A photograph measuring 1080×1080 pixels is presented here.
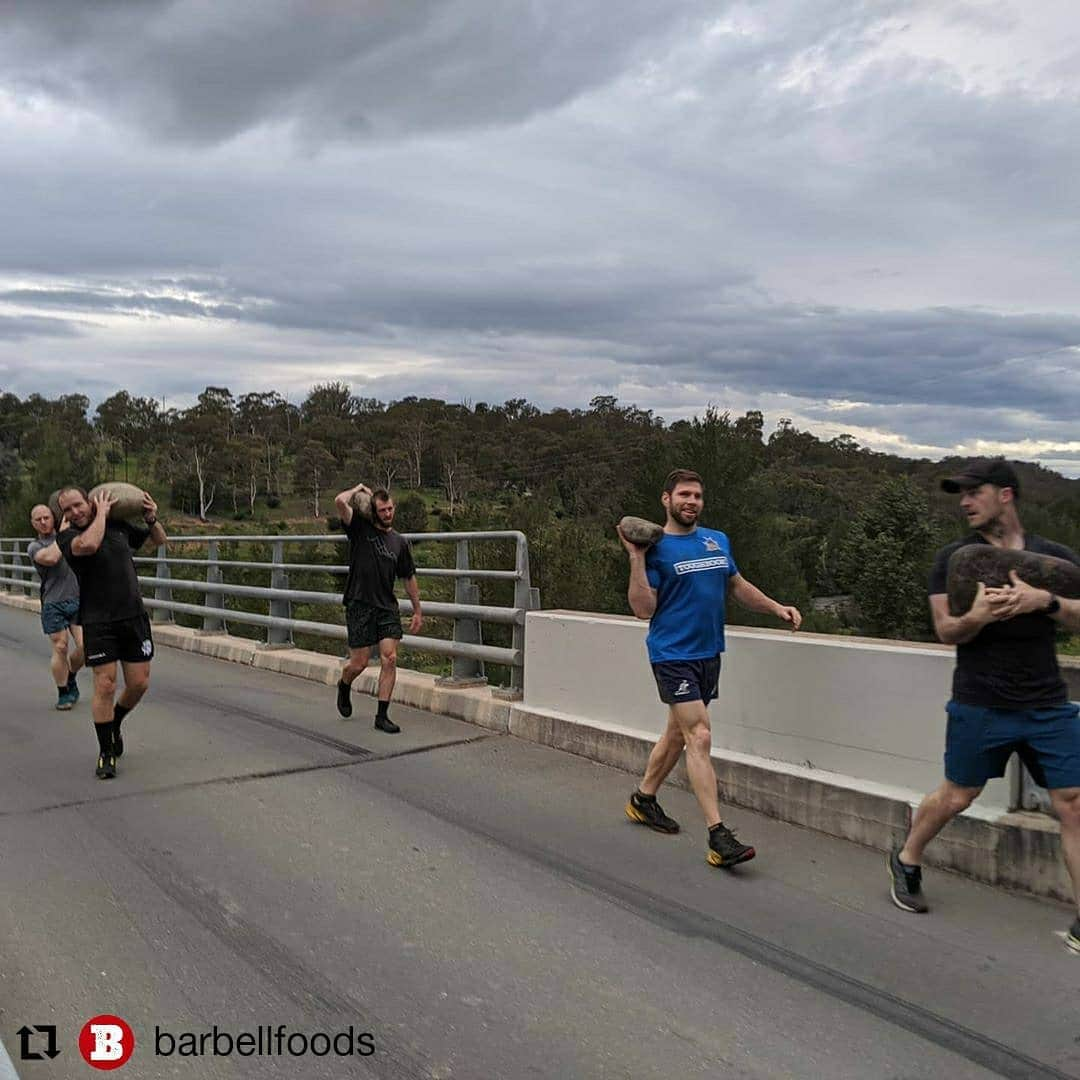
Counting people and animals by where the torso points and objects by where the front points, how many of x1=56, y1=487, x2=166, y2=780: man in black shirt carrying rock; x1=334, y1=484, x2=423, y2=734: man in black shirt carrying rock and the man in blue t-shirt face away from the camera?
0

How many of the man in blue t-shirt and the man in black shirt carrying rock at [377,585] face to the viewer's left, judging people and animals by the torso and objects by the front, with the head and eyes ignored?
0

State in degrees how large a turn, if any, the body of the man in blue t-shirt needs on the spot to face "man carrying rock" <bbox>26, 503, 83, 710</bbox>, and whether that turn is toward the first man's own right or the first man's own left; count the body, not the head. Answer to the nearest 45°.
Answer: approximately 180°

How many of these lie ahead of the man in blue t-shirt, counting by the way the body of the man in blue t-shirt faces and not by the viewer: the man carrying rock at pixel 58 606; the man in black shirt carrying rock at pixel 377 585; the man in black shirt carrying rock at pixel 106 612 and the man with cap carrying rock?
1

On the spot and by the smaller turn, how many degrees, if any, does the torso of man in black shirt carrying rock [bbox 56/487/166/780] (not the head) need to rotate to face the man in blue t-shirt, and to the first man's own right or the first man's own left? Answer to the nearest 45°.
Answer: approximately 45° to the first man's own left

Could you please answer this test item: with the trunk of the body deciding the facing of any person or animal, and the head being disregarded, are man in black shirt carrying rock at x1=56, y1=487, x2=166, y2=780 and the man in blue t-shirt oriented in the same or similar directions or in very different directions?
same or similar directions

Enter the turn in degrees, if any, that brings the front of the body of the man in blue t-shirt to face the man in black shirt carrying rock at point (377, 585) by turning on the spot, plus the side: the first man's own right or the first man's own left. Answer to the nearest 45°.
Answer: approximately 180°

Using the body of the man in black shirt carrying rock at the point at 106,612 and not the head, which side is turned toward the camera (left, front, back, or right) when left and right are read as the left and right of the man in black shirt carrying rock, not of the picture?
front

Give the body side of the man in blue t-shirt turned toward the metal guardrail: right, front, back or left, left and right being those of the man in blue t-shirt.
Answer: back

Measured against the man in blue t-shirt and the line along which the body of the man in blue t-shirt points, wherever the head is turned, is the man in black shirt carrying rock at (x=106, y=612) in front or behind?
behind

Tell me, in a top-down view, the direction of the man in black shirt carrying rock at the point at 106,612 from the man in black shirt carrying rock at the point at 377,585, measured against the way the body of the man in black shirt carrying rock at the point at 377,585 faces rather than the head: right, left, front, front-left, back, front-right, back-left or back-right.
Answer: right

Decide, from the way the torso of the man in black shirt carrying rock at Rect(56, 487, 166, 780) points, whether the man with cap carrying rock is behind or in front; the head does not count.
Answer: in front

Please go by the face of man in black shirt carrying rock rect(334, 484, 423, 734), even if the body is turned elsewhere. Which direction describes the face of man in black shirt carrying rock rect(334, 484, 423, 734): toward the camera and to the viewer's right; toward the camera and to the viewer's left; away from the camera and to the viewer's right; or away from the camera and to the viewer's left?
toward the camera and to the viewer's right

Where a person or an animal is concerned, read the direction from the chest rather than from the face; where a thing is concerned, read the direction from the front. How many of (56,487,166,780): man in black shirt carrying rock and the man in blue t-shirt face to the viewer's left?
0
